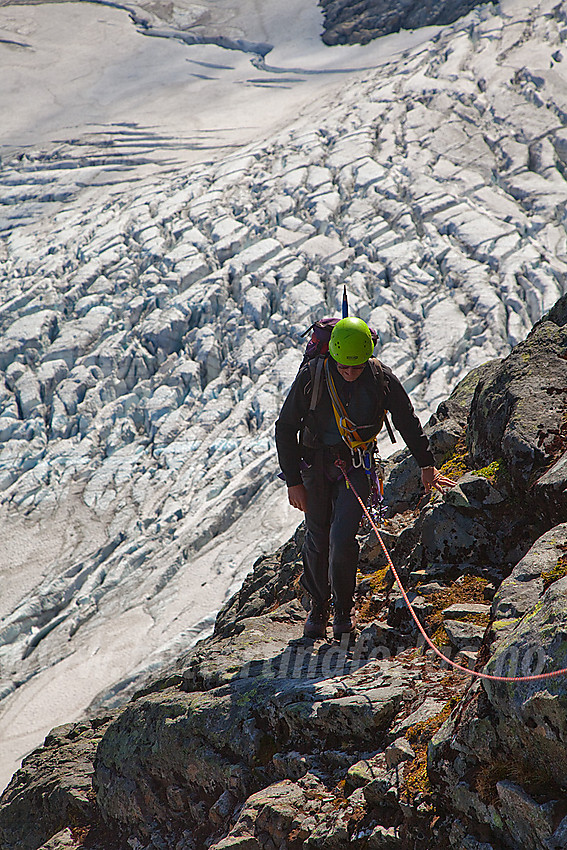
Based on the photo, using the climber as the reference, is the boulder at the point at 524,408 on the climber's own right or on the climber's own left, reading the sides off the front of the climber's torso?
on the climber's own left

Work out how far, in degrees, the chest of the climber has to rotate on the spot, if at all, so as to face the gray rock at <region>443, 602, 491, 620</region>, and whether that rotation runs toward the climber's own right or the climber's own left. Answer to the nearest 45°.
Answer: approximately 45° to the climber's own left

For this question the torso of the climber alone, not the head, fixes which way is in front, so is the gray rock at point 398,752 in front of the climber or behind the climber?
in front

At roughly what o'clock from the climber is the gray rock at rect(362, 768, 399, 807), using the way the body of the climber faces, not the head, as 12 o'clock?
The gray rock is roughly at 12 o'clock from the climber.

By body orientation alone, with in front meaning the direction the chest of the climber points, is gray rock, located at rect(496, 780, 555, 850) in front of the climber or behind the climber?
in front

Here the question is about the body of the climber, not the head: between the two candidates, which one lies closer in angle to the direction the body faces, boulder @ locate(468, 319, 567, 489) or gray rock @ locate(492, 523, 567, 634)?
the gray rock

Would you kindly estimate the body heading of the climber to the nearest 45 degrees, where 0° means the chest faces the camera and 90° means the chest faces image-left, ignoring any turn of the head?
approximately 0°

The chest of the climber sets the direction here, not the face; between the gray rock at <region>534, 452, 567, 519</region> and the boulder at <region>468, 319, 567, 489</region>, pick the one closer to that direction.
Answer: the gray rock
